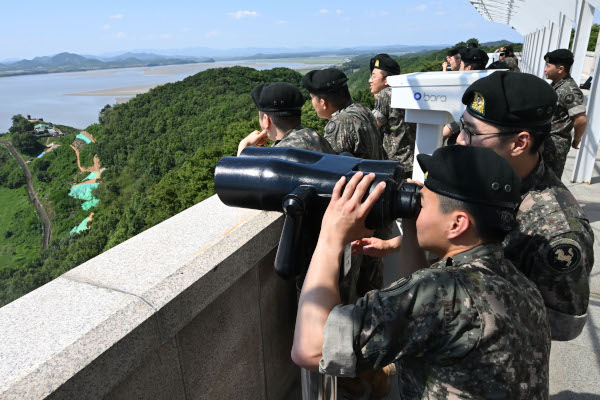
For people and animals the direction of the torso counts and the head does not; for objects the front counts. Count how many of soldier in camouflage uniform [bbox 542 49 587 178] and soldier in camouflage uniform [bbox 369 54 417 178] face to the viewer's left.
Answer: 2

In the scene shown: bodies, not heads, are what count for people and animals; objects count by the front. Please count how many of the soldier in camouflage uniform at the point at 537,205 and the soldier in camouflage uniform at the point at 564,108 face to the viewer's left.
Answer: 2

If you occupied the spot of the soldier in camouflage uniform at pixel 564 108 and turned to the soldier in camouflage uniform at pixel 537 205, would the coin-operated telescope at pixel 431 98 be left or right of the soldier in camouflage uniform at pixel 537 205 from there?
right

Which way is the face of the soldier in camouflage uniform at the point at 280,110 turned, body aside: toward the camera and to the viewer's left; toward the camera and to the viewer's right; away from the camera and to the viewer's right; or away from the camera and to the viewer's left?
away from the camera and to the viewer's left

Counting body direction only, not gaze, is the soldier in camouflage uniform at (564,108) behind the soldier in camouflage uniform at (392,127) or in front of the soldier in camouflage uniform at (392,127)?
behind

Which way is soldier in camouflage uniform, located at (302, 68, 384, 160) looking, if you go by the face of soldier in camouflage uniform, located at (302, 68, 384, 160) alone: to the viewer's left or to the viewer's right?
to the viewer's left

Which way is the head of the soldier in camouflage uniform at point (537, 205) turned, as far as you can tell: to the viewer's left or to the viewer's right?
to the viewer's left

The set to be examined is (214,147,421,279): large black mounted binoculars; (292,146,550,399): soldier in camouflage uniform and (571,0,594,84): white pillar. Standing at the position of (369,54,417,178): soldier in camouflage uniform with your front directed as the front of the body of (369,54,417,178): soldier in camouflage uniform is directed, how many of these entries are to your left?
2

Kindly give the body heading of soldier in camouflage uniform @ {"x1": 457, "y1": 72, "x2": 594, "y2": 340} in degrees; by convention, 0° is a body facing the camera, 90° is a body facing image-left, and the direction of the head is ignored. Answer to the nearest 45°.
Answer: approximately 90°

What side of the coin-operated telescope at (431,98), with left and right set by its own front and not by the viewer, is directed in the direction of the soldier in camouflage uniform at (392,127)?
right

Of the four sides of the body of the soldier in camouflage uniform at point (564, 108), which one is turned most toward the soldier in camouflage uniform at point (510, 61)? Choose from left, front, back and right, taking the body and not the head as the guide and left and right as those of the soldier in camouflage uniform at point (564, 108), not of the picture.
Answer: right
